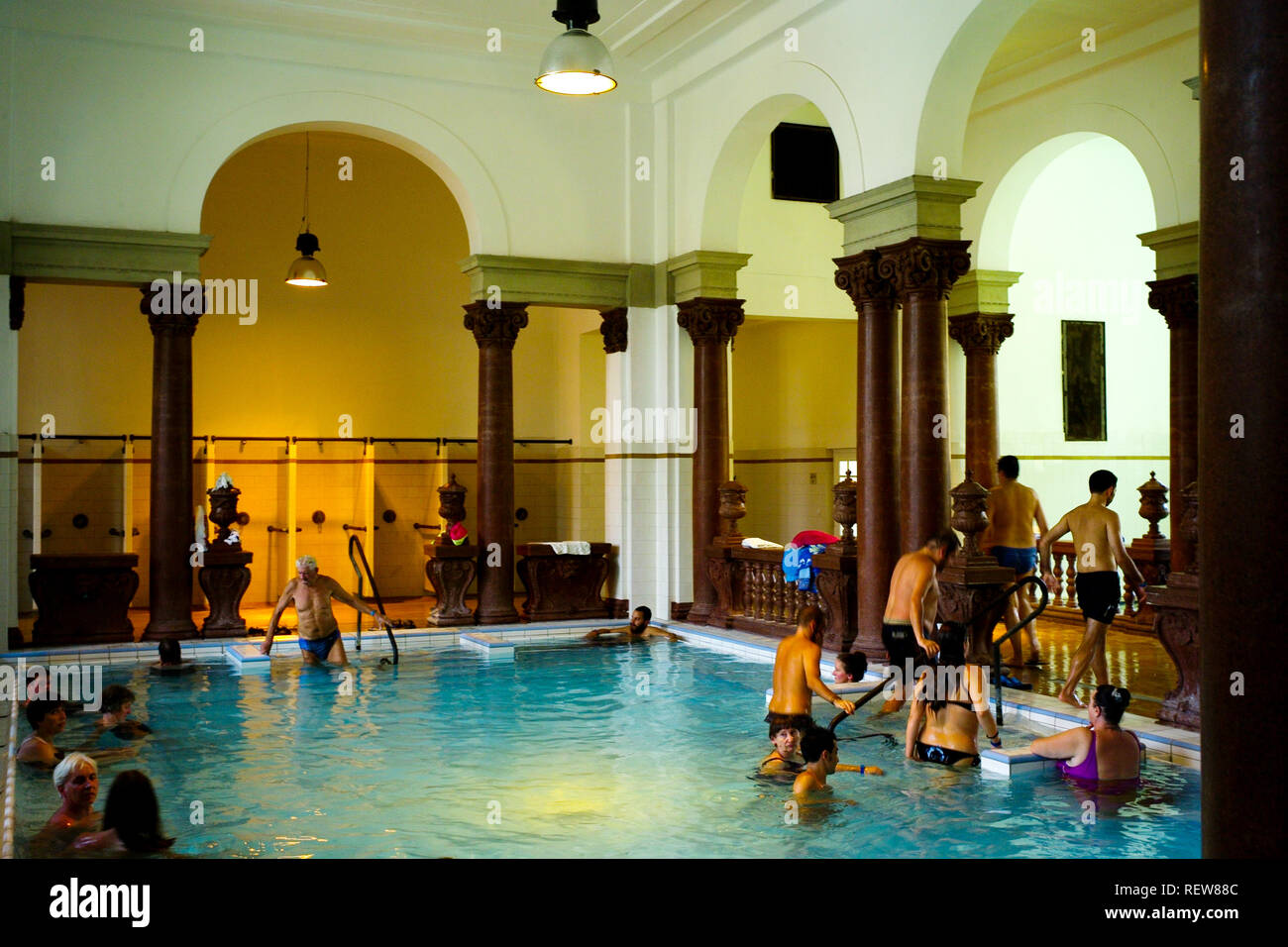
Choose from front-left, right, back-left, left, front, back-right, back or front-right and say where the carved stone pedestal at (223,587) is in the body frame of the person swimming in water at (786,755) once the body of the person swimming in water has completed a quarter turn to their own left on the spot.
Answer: left

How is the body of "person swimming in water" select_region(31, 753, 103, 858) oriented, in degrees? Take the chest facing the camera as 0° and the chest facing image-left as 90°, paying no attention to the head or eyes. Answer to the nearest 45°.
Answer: approximately 315°

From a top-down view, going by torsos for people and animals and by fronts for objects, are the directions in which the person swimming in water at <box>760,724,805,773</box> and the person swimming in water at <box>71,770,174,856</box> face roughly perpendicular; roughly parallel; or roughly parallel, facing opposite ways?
roughly parallel, facing opposite ways

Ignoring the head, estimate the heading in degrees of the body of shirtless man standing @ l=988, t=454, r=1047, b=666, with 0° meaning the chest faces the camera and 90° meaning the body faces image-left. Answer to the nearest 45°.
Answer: approximately 180°

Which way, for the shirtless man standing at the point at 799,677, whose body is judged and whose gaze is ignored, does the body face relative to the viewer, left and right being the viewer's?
facing away from the viewer and to the right of the viewer

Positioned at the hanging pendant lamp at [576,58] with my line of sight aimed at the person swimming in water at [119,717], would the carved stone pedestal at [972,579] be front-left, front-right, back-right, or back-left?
back-right

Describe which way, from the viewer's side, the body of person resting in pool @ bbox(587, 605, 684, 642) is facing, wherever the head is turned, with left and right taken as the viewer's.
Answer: facing the viewer

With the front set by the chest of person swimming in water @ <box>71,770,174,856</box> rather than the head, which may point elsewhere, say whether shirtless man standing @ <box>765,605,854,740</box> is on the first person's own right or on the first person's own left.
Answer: on the first person's own right

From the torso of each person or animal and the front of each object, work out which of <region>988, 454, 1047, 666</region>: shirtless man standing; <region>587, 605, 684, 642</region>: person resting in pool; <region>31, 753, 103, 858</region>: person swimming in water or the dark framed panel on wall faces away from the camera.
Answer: the shirtless man standing

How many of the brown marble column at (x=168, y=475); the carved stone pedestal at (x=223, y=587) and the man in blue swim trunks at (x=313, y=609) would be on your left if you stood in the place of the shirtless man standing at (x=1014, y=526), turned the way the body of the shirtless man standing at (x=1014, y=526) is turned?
3

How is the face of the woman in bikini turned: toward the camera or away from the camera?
away from the camera

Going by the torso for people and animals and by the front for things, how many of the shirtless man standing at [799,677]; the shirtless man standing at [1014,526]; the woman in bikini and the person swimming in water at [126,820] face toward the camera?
0

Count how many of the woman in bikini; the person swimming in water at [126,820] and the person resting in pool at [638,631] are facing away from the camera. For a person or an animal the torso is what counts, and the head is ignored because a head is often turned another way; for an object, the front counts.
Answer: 2

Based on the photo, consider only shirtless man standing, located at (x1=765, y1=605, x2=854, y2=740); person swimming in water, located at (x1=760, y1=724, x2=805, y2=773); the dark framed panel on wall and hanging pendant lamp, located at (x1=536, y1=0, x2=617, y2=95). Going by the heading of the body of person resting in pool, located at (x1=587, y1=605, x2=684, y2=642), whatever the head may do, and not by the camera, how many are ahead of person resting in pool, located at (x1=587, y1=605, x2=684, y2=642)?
3

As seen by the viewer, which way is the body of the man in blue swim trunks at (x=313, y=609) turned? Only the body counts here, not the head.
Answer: toward the camera

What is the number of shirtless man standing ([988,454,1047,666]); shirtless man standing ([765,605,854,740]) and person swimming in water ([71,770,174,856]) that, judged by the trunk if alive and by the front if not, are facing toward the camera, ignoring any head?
0

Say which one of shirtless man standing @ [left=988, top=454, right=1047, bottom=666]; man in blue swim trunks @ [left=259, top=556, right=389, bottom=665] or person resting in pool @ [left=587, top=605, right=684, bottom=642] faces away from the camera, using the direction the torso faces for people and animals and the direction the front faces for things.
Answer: the shirtless man standing

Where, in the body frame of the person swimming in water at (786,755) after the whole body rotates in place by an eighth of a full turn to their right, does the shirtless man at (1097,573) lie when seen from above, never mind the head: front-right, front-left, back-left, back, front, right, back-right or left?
back-left

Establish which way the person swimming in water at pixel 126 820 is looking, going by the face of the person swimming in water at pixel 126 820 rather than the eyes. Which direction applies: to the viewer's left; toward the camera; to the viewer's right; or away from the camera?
away from the camera
